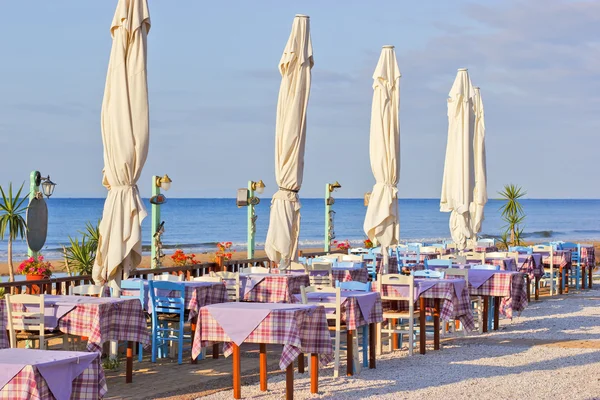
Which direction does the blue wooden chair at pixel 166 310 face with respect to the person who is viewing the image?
facing away from the viewer and to the right of the viewer

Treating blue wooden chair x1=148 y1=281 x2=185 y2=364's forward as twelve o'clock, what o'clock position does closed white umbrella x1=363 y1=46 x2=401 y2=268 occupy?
The closed white umbrella is roughly at 12 o'clock from the blue wooden chair.

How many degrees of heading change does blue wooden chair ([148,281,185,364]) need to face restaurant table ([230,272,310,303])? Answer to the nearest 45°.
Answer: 0° — it already faces it

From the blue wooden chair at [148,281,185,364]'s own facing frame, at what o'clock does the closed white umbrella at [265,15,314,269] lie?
The closed white umbrella is roughly at 12 o'clock from the blue wooden chair.

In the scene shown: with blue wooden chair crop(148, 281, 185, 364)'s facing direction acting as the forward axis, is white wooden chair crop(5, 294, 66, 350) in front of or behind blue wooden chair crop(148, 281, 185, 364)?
behind

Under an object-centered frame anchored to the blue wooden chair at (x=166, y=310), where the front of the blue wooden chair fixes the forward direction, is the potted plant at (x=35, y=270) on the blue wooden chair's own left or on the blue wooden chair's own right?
on the blue wooden chair's own left

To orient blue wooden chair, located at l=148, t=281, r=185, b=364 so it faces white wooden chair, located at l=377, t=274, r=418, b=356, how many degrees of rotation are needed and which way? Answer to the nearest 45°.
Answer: approximately 45° to its right
